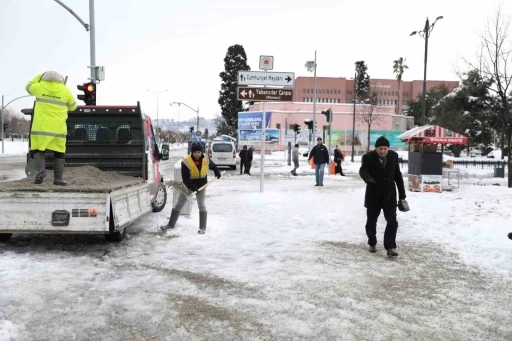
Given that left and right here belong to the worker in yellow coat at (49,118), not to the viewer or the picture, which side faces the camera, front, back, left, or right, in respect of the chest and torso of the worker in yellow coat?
back

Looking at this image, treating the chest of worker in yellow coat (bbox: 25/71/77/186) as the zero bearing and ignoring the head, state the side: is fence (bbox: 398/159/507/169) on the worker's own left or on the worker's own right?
on the worker's own right

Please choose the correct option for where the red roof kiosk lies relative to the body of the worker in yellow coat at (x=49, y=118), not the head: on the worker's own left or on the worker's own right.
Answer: on the worker's own right

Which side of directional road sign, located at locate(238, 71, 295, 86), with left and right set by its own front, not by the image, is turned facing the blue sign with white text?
back

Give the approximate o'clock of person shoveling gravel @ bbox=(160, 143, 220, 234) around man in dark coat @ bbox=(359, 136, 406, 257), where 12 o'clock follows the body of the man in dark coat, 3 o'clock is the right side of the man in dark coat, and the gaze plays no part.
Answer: The person shoveling gravel is roughly at 3 o'clock from the man in dark coat.

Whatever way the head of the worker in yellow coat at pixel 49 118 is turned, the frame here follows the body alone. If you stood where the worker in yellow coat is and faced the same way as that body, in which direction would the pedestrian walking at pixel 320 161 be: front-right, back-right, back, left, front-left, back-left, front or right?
front-right

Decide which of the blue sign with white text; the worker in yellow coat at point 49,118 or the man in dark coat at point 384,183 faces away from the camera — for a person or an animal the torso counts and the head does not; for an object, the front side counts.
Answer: the worker in yellow coat

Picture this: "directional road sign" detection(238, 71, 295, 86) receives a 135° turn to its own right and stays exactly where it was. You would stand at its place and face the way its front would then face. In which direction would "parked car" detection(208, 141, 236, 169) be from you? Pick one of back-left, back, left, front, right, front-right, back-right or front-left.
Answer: front-right

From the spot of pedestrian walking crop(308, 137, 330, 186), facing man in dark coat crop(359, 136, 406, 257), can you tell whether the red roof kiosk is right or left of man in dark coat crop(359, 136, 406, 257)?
left

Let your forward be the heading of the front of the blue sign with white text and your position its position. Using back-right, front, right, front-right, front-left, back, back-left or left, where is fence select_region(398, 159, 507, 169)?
front-left
